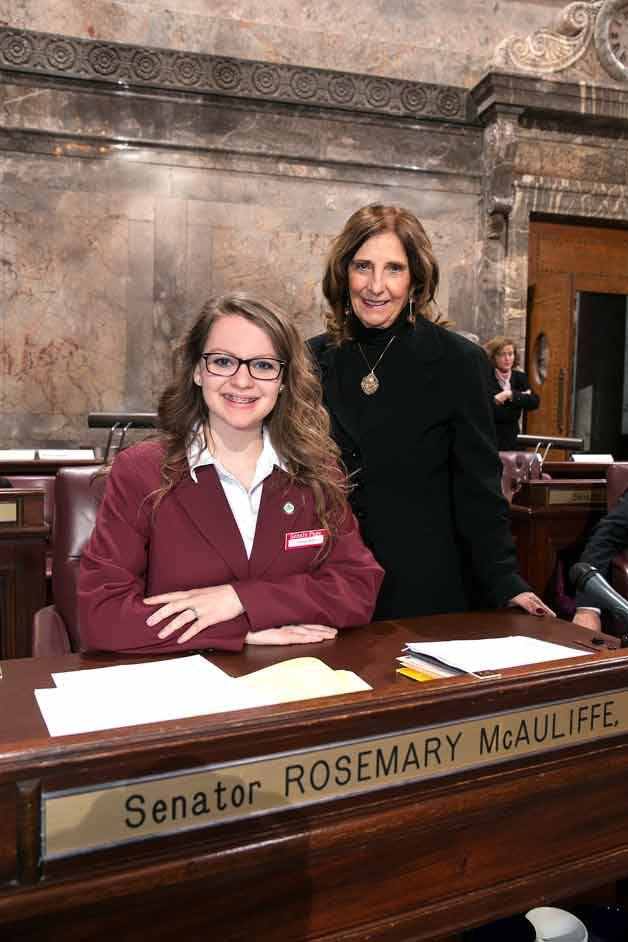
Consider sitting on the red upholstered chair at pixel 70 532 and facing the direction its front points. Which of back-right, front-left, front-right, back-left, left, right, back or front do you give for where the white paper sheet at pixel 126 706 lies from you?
front

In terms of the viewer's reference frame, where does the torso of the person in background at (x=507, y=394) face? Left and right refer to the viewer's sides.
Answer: facing the viewer and to the left of the viewer

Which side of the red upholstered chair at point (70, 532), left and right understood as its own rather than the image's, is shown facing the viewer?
front

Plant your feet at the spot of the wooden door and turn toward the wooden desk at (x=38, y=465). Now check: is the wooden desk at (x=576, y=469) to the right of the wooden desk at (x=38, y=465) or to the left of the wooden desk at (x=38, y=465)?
left
